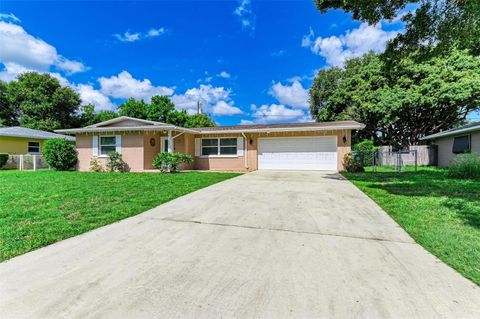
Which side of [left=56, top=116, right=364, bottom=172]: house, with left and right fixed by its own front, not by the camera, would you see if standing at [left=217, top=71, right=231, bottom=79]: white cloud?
back

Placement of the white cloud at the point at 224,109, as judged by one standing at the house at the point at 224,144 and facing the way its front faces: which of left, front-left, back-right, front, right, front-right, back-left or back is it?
back

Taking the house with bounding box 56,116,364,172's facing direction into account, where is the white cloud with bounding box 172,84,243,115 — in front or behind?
behind

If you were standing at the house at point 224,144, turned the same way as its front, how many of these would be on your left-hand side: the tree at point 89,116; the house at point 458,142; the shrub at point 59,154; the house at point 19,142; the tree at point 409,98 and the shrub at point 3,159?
2

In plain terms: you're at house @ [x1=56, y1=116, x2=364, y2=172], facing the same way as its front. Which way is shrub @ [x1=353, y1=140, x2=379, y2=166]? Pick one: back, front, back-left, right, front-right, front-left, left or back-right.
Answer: left

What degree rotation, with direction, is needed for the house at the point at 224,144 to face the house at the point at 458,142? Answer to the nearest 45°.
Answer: approximately 90° to its left

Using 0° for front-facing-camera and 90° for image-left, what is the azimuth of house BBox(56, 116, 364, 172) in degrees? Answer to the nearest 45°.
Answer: approximately 0°

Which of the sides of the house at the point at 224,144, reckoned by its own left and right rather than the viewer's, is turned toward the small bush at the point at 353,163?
left

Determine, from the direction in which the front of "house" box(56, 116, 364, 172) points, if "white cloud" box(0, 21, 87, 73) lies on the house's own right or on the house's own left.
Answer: on the house's own right

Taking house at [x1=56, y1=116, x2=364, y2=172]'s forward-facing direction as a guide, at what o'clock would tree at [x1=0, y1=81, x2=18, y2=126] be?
The tree is roughly at 4 o'clock from the house.
